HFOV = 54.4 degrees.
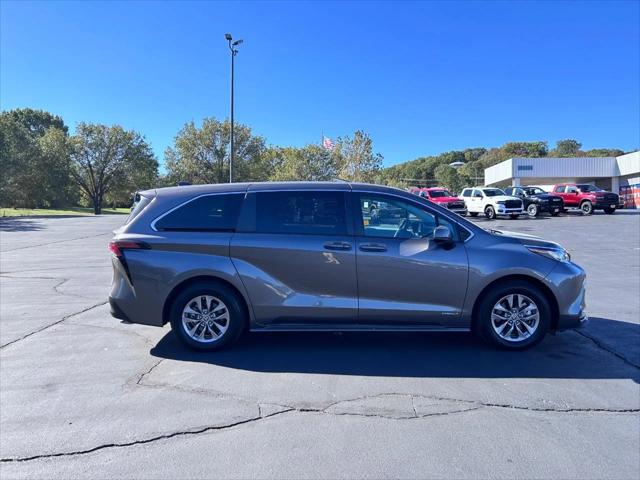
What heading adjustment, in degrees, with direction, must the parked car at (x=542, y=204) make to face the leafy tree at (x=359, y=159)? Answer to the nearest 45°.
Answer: approximately 180°

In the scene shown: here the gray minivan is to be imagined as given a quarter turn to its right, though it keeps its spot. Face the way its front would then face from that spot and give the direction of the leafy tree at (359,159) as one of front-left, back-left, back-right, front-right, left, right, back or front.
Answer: back

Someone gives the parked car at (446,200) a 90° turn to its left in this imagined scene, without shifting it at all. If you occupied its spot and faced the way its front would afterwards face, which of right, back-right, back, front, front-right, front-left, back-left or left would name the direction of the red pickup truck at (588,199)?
front

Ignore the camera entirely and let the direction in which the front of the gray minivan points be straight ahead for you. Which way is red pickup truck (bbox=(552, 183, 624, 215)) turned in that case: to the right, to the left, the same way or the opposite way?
to the right

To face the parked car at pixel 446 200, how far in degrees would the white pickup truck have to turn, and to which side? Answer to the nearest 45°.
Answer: approximately 90° to its right

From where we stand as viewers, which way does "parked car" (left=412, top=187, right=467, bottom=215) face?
facing the viewer and to the right of the viewer

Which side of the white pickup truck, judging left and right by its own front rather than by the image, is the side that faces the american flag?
back

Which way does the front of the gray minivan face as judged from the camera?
facing to the right of the viewer
